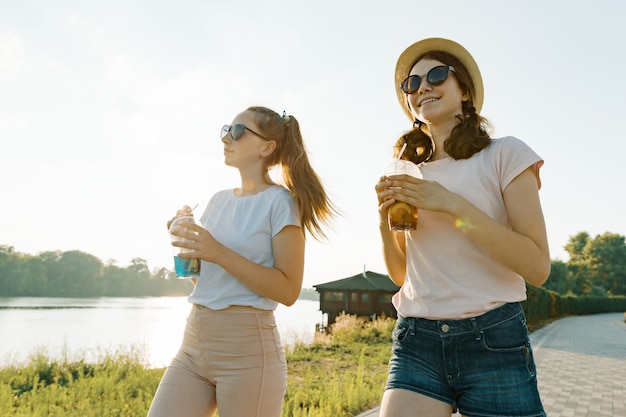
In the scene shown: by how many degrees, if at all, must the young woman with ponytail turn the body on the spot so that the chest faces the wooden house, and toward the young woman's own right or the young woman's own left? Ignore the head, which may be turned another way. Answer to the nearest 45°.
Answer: approximately 135° to the young woman's own right

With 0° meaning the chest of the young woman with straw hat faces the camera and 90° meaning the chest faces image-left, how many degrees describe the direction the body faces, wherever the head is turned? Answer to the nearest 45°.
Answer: approximately 45°

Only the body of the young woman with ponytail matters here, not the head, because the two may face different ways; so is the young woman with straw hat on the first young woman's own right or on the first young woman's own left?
on the first young woman's own left

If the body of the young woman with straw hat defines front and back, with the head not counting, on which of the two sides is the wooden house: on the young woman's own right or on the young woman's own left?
on the young woman's own right

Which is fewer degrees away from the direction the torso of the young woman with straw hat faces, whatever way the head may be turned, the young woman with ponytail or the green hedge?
the young woman with ponytail

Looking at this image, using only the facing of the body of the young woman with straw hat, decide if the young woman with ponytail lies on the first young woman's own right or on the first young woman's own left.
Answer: on the first young woman's own right

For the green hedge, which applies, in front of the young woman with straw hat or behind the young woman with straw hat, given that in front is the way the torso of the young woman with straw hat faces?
behind

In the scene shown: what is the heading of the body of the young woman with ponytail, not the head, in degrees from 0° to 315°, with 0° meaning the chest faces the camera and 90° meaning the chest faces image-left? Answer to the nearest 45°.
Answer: approximately 45°

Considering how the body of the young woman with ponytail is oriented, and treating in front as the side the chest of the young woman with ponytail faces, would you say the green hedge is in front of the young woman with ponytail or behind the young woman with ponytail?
behind

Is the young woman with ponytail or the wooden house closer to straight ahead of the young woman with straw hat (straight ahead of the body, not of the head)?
the young woman with ponytail
